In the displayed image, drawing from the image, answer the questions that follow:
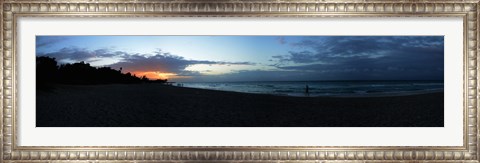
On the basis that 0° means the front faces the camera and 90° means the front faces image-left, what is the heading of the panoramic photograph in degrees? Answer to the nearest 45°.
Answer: approximately 0°
